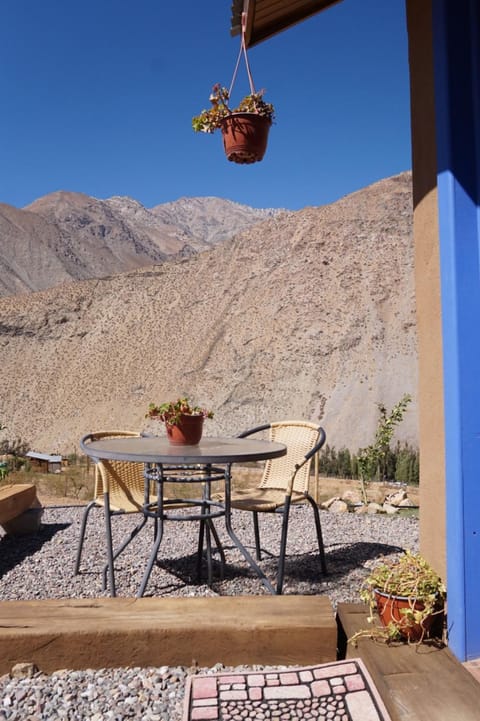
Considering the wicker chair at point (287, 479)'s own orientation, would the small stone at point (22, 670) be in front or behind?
in front

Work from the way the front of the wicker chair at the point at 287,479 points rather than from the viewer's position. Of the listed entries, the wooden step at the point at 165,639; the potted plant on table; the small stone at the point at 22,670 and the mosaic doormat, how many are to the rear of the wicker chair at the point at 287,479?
0

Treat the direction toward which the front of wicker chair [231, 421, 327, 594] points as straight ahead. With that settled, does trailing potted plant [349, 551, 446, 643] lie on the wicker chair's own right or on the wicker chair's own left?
on the wicker chair's own left

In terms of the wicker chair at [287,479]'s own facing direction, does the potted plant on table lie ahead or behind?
ahead

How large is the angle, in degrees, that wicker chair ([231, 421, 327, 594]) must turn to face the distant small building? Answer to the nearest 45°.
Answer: approximately 90° to its right

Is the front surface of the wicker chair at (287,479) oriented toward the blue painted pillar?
no

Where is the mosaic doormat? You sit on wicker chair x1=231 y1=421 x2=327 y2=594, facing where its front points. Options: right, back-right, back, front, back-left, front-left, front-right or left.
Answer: front-left

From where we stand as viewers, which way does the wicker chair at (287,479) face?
facing the viewer and to the left of the viewer

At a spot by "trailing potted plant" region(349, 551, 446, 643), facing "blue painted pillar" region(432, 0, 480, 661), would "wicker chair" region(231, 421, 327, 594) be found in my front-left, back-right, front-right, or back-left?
back-left

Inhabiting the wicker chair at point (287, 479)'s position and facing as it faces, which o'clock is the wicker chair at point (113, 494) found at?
the wicker chair at point (113, 494) is roughly at 1 o'clock from the wicker chair at point (287, 479).
